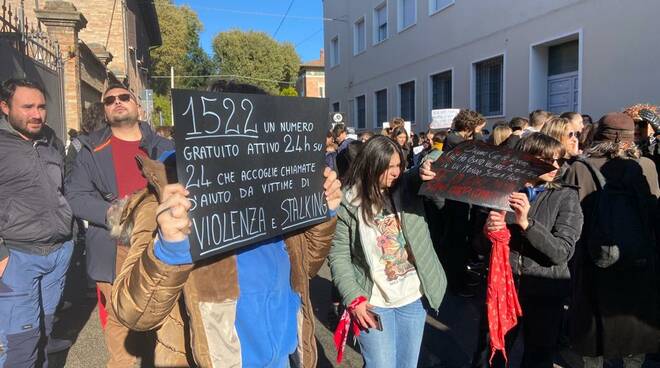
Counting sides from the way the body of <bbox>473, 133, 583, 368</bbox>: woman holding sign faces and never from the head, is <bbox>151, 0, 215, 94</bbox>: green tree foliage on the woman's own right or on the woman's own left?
on the woman's own right

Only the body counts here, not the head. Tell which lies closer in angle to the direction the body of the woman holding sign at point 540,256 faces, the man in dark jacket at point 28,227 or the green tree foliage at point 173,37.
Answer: the man in dark jacket

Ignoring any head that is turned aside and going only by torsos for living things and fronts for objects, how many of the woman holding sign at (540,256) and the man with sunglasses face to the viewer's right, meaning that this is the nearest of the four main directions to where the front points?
0

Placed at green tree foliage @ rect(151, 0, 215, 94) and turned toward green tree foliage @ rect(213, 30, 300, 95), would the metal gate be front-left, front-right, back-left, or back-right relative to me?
back-right

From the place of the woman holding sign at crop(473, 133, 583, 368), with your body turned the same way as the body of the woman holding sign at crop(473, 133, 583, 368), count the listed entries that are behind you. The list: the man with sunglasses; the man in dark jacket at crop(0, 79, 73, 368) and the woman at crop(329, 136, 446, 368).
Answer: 0

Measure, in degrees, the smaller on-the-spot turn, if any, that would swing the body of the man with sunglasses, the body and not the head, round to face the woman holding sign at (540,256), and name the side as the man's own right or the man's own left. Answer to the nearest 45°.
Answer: approximately 45° to the man's own left

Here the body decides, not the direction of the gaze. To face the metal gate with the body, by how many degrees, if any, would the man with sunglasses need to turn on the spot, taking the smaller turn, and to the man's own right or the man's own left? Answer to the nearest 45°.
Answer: approximately 180°

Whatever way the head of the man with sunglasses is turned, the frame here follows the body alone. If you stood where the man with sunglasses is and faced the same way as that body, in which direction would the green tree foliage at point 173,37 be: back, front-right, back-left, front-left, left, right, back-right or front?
back

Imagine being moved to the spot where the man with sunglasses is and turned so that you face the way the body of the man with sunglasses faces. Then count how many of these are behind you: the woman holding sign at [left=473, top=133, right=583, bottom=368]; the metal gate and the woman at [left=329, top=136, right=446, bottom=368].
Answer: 1

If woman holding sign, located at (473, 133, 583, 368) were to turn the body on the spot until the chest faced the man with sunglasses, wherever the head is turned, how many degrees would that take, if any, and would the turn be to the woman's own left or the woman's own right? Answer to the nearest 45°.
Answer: approximately 45° to the woman's own right

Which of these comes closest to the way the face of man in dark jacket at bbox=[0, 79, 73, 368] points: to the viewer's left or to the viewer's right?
to the viewer's right

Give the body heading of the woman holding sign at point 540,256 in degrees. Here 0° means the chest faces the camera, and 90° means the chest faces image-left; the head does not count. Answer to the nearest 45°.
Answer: approximately 45°

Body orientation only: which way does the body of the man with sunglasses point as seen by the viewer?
toward the camera

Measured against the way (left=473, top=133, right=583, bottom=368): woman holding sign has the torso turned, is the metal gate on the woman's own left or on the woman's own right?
on the woman's own right

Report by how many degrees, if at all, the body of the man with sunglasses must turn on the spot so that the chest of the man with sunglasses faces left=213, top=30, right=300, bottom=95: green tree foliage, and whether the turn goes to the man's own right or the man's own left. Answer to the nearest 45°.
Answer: approximately 180°
